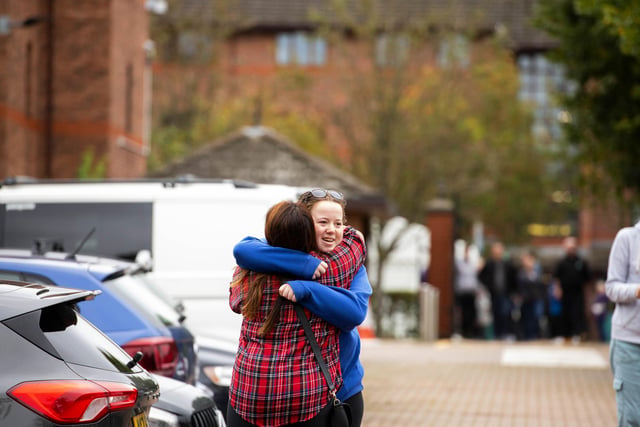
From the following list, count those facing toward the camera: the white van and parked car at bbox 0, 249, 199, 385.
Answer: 0

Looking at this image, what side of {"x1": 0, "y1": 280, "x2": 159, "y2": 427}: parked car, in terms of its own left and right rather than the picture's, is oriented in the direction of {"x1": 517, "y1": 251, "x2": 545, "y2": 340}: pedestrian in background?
right

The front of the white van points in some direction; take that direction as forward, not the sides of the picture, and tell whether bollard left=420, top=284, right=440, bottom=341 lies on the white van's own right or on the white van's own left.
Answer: on the white van's own right

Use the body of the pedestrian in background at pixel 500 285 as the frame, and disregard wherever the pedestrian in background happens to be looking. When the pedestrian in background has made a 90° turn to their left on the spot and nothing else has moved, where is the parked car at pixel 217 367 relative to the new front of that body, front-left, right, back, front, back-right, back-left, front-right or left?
right

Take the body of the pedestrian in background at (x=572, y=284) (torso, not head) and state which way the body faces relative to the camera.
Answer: toward the camera

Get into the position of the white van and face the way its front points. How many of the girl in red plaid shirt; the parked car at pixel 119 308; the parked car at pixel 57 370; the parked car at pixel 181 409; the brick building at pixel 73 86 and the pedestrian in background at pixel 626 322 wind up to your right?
1

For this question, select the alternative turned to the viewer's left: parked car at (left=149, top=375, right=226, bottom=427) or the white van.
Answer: the white van

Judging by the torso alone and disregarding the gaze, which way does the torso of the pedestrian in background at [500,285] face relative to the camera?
toward the camera

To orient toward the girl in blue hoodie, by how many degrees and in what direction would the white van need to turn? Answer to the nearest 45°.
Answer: approximately 90° to its left

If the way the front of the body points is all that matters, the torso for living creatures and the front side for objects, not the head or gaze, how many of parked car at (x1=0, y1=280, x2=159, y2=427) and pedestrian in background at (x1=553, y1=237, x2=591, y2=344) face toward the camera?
1

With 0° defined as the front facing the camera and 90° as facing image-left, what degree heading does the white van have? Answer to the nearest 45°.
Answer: approximately 90°

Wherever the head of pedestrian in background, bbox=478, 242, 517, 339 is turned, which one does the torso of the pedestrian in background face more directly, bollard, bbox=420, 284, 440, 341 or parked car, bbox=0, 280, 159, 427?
the parked car

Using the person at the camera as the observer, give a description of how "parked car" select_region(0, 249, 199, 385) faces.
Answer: facing away from the viewer and to the left of the viewer
